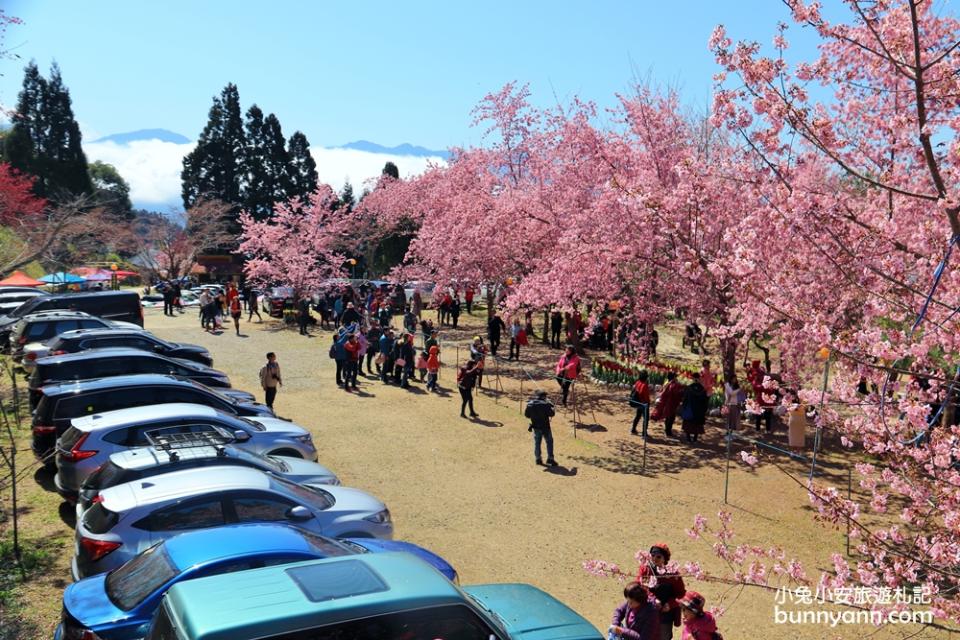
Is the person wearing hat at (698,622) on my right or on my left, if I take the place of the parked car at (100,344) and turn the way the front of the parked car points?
on my right

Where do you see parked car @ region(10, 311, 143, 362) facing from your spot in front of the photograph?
facing to the right of the viewer

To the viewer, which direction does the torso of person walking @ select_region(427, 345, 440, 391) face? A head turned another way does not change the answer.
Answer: away from the camera

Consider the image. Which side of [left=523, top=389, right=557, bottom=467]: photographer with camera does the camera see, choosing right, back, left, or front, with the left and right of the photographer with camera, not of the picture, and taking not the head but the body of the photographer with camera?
back

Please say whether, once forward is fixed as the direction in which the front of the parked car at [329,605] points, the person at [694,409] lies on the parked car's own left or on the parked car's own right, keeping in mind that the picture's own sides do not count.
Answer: on the parked car's own left

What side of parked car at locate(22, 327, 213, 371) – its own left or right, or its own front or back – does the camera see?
right

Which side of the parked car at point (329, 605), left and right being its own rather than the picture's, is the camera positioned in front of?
right

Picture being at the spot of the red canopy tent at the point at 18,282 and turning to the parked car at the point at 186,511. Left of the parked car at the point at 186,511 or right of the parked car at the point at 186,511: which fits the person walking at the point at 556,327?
left

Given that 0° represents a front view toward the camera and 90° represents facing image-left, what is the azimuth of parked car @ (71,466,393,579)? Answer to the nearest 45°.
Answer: approximately 270°

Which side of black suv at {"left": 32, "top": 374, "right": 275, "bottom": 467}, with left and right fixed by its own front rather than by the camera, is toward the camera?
right

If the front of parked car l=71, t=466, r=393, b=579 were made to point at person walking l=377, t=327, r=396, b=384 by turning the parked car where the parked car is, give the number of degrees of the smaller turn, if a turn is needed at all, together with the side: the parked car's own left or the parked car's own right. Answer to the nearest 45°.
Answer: approximately 90° to the parked car's own left

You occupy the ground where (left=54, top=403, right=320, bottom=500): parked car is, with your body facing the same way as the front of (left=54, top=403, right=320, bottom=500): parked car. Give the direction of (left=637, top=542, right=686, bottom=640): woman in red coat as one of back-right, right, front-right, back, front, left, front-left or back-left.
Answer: front-right

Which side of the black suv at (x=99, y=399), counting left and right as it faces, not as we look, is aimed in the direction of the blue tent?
left

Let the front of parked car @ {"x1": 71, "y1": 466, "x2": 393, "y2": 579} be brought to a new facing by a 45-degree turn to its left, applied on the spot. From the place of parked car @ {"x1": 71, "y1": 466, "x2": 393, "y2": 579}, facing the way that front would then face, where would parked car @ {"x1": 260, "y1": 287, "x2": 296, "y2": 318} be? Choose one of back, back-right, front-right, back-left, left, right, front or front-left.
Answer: front-left

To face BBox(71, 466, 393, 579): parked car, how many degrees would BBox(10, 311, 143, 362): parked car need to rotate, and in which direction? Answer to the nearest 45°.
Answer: approximately 90° to its right

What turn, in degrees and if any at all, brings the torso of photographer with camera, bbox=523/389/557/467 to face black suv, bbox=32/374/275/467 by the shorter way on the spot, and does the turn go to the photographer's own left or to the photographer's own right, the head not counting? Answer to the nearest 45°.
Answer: approximately 90° to the photographer's own left
